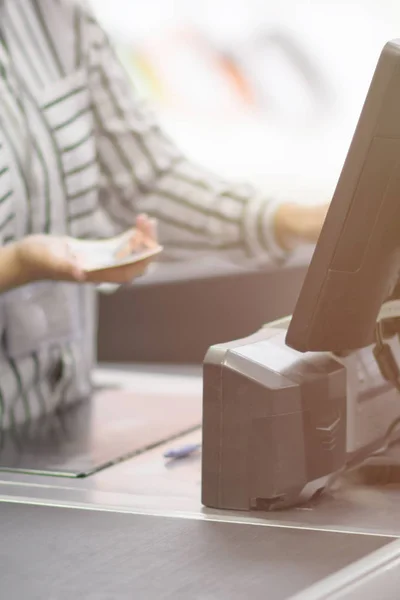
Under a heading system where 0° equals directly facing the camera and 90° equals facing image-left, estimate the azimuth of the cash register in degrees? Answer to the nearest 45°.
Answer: approximately 135°
